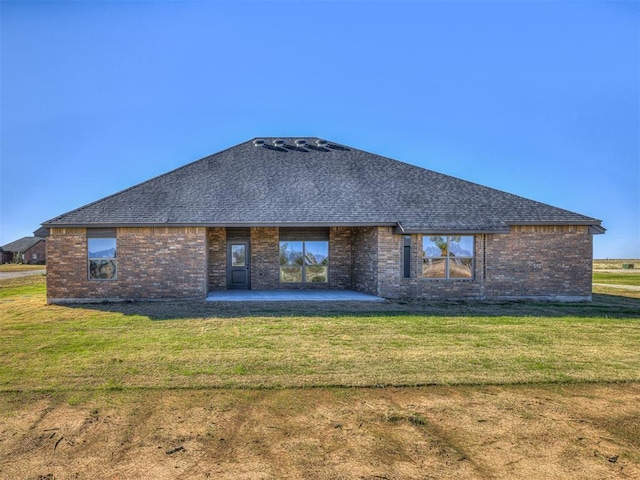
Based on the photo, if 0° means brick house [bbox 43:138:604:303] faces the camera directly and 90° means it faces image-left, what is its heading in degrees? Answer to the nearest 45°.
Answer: approximately 180°
